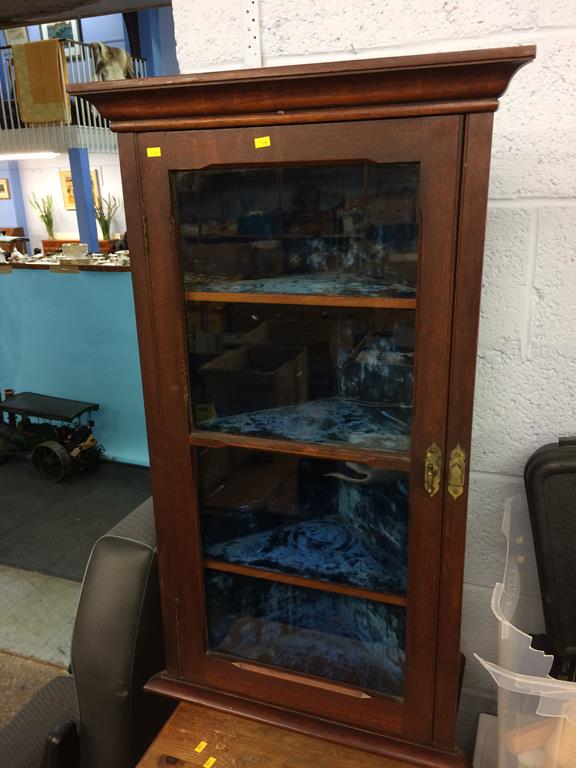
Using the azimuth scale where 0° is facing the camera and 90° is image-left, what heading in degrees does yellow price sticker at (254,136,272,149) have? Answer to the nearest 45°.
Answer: approximately 0°

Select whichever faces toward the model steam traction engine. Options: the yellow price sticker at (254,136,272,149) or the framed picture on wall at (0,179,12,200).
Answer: the framed picture on wall

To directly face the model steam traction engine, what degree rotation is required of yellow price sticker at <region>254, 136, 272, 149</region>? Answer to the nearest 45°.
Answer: approximately 135° to its right

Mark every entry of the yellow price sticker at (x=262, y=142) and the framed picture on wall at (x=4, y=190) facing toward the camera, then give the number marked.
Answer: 2

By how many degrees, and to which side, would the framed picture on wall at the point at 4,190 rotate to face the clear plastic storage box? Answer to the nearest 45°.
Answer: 0° — it already faces it

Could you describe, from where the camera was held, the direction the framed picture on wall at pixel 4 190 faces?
facing the viewer
